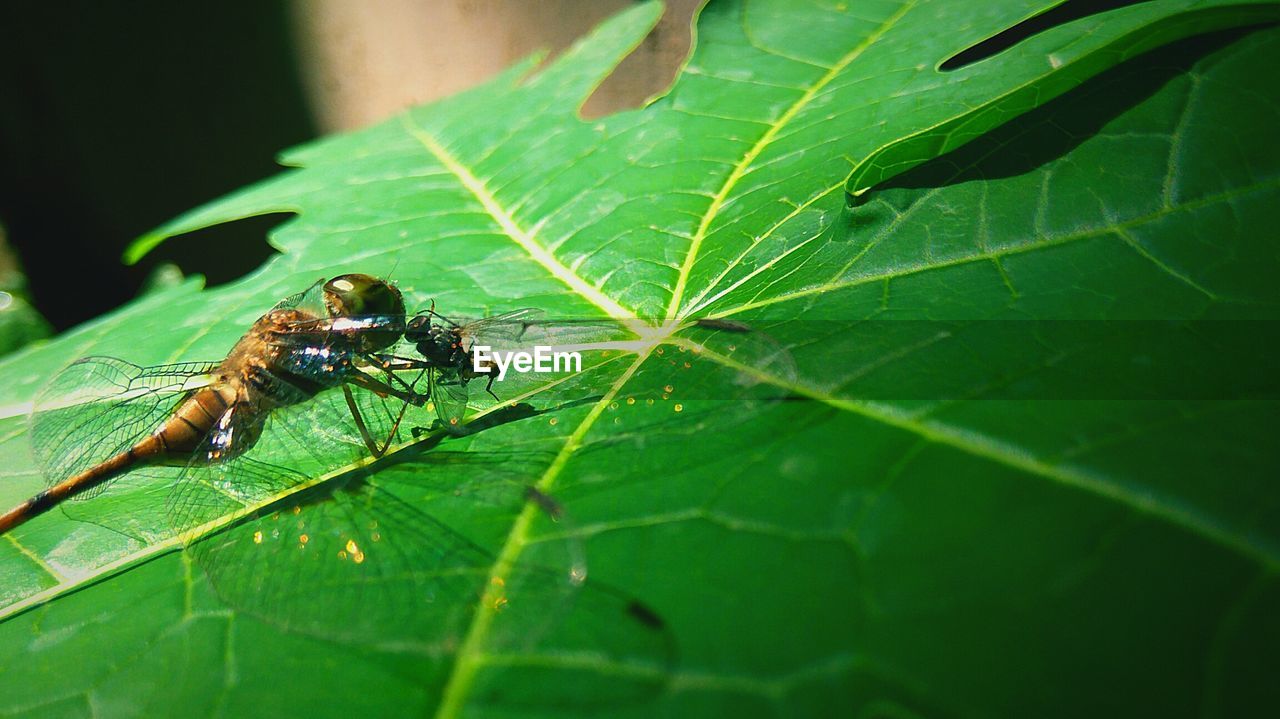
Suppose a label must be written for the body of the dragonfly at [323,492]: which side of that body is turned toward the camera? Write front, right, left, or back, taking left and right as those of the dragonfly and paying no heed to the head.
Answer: right
